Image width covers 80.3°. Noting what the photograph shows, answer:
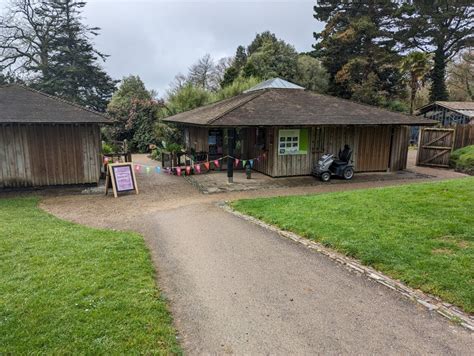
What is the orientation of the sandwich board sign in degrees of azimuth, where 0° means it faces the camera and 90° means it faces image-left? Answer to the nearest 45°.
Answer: approximately 315°

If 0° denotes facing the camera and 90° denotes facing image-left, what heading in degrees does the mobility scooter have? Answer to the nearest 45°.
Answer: approximately 45°

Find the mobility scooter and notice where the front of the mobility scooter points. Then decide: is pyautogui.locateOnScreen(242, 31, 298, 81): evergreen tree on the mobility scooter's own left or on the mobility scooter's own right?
on the mobility scooter's own right

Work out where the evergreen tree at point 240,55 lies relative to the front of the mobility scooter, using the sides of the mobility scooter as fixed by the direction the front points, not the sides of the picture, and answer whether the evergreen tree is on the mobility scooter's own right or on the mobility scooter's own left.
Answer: on the mobility scooter's own right

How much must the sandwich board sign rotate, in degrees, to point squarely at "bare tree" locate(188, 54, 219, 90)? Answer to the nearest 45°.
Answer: approximately 135° to its left

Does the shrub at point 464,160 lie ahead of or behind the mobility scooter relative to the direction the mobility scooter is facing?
behind

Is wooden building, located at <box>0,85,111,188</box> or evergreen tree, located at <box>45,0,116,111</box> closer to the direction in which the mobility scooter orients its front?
the wooden building

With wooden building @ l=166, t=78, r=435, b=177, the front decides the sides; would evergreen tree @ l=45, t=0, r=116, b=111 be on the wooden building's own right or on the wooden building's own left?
on the wooden building's own right

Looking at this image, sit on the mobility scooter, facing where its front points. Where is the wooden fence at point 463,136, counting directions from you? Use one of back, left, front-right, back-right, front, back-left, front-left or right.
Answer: back

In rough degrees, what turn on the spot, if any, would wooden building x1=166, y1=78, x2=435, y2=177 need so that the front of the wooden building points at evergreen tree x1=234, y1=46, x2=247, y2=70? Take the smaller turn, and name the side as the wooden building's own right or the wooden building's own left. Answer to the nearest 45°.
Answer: approximately 135° to the wooden building's own right
